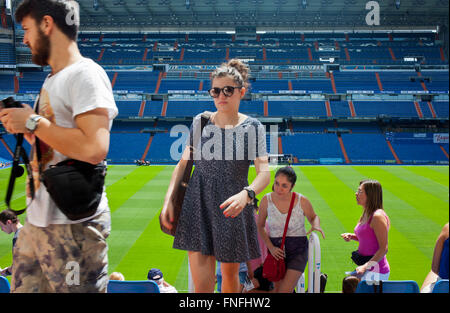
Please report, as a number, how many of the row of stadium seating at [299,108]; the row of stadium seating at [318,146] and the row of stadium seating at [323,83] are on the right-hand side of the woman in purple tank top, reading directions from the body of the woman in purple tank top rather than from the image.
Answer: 3

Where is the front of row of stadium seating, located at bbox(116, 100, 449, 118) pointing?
toward the camera

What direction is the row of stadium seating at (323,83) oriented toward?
toward the camera

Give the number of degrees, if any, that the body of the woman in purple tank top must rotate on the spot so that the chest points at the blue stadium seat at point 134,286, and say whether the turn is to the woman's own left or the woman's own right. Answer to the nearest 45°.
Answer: approximately 45° to the woman's own left

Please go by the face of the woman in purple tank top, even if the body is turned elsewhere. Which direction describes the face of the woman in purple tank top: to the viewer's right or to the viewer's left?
to the viewer's left

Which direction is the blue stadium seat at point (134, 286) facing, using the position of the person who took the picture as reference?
facing away from the viewer

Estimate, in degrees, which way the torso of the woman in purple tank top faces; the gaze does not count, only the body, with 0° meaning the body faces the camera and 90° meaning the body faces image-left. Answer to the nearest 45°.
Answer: approximately 90°
